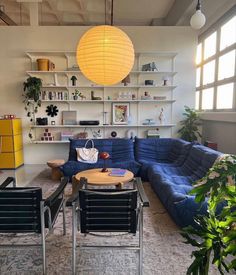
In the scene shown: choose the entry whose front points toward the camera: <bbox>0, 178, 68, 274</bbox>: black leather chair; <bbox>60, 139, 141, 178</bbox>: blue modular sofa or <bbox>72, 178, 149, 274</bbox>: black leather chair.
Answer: the blue modular sofa

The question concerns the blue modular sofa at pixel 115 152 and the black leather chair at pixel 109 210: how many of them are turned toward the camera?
1

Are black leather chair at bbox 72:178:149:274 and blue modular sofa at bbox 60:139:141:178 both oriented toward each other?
yes

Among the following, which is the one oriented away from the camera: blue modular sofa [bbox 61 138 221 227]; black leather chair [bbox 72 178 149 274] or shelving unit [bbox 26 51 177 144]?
the black leather chair

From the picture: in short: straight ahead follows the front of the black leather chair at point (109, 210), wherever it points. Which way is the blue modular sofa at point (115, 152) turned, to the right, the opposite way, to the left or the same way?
the opposite way

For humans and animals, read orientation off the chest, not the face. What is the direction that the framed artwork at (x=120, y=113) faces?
toward the camera

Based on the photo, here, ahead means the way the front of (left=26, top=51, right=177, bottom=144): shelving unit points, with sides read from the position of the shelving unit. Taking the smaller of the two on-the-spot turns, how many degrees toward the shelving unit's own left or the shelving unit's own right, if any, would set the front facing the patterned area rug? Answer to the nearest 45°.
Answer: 0° — it already faces it

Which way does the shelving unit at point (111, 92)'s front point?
toward the camera

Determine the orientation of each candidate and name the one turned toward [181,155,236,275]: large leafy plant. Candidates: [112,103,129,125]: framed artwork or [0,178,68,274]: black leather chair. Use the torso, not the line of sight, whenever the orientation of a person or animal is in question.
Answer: the framed artwork

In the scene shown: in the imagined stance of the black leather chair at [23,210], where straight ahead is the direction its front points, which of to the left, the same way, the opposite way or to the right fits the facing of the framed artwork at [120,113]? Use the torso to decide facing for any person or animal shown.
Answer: the opposite way

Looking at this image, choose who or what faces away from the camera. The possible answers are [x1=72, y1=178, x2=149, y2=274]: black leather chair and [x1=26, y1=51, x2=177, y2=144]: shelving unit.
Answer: the black leather chair

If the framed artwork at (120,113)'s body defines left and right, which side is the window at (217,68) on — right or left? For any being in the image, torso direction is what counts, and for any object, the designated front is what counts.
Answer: on its left

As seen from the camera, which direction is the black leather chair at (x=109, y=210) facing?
away from the camera

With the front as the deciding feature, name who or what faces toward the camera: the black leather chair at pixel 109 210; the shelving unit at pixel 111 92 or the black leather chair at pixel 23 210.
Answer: the shelving unit
